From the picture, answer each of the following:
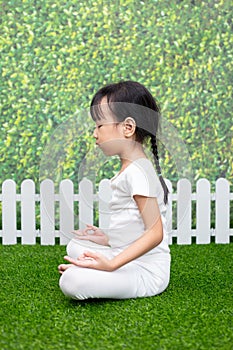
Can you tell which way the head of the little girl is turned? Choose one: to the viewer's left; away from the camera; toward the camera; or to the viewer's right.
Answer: to the viewer's left

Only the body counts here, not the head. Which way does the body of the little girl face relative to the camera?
to the viewer's left
